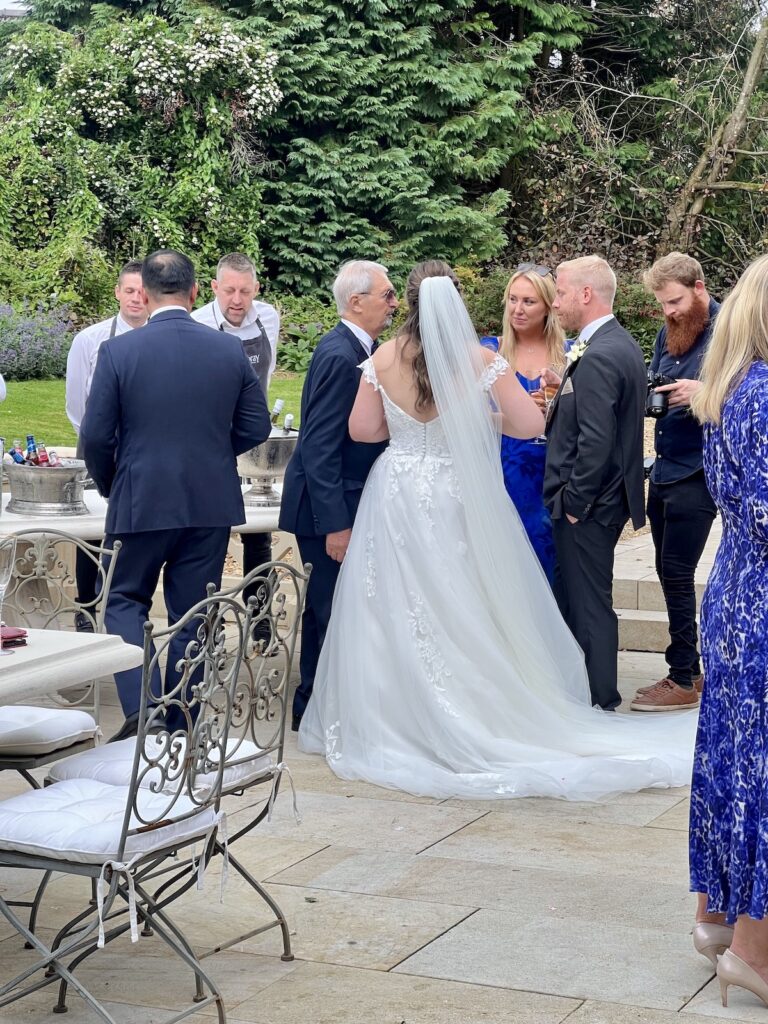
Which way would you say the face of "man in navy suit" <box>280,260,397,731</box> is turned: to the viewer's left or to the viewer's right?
to the viewer's right

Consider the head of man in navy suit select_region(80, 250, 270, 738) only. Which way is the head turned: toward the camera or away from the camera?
away from the camera

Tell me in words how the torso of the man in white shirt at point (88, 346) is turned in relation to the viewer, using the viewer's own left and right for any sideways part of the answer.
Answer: facing the viewer

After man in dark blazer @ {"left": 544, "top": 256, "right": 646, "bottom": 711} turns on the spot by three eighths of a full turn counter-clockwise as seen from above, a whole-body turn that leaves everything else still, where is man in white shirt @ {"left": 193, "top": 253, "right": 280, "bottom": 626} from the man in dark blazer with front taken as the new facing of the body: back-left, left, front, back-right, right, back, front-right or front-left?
back

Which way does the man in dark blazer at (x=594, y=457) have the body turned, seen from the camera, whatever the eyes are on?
to the viewer's left

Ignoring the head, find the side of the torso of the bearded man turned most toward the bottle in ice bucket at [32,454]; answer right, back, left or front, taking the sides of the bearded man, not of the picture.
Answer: front

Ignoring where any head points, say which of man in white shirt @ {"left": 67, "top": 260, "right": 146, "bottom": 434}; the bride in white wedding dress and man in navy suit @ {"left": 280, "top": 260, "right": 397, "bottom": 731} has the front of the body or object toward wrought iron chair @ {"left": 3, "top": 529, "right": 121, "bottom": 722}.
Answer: the man in white shirt

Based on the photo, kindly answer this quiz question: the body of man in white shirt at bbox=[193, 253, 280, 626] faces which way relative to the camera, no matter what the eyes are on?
toward the camera

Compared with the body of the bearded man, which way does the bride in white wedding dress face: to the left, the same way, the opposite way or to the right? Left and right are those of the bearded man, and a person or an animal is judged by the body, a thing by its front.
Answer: to the right

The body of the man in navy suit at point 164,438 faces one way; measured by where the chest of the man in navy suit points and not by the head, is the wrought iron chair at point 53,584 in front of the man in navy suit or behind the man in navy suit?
behind

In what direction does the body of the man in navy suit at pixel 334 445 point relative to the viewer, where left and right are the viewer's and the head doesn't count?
facing to the right of the viewer

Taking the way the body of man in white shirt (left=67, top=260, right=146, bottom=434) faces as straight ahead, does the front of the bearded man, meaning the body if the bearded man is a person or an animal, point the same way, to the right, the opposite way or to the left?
to the right

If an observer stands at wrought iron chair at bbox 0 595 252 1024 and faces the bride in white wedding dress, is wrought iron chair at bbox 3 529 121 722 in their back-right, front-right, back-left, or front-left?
front-left

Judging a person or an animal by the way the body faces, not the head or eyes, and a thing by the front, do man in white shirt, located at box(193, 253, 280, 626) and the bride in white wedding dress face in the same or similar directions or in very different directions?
very different directions

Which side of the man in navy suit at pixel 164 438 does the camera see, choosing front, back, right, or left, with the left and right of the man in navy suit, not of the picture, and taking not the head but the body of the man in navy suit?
back

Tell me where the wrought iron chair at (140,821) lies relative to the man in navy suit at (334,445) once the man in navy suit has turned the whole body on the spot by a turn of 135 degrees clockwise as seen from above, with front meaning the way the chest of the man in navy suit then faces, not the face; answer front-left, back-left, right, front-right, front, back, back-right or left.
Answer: front-left

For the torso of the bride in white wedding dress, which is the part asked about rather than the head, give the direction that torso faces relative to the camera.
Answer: away from the camera

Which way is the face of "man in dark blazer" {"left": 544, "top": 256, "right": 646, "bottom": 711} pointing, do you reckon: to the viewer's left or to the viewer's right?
to the viewer's left
